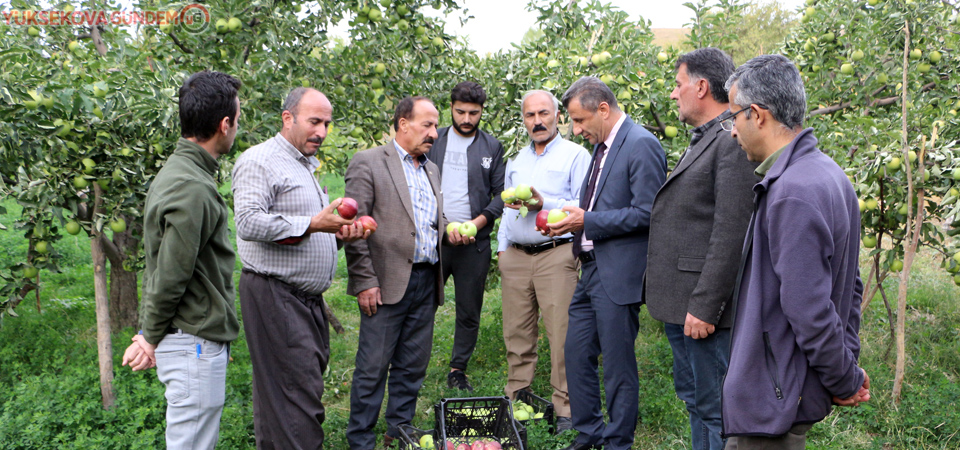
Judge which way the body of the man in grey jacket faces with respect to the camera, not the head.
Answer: to the viewer's left

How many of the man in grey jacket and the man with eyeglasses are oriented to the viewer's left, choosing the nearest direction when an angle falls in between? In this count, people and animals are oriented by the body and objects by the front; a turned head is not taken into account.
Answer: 2

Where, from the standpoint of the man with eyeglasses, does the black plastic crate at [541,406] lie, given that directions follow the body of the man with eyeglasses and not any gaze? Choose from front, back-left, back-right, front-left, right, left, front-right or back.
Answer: front-right

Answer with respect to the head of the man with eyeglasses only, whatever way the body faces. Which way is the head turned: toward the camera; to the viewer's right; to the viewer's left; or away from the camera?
to the viewer's left

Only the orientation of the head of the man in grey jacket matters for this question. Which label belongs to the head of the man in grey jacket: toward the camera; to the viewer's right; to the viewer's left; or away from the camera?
to the viewer's left

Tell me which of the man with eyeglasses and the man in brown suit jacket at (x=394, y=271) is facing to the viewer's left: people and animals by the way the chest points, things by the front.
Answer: the man with eyeglasses

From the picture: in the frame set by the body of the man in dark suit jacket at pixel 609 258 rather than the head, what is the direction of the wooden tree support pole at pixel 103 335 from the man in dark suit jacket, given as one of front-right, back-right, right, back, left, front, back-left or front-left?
front-right

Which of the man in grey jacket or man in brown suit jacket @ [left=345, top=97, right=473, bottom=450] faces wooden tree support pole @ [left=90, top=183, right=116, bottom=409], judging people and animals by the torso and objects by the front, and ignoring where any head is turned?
the man in grey jacket

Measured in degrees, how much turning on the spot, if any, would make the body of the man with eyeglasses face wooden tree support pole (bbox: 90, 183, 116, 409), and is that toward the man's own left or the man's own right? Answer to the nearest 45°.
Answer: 0° — they already face it

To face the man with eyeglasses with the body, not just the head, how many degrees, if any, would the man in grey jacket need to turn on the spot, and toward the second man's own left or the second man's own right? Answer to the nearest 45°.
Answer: approximately 90° to the second man's own left

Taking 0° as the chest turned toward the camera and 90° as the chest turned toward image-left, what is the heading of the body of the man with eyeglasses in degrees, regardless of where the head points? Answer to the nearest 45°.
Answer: approximately 90°

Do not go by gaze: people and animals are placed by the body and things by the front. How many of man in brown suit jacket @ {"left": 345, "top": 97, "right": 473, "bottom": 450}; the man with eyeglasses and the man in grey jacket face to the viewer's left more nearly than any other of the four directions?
2

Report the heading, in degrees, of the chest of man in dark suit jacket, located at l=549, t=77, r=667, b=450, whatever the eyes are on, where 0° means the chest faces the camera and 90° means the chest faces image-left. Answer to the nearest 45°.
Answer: approximately 45°
